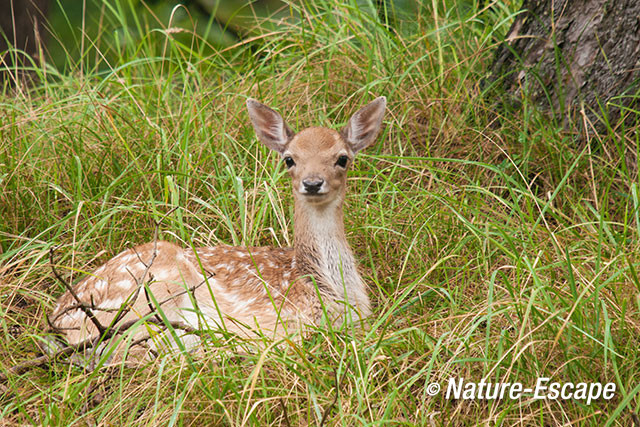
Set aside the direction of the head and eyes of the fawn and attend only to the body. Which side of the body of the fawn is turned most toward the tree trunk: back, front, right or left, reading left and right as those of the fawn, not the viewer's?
left

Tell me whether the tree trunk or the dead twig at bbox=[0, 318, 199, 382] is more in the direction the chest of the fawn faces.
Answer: the tree trunk

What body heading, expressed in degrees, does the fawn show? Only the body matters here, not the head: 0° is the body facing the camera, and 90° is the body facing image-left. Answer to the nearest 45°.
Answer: approximately 270°

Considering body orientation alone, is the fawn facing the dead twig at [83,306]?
no

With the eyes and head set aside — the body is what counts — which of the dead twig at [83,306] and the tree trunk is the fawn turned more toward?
the tree trunk

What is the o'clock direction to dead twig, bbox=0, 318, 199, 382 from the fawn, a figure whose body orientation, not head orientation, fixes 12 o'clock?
The dead twig is roughly at 5 o'clock from the fawn.
